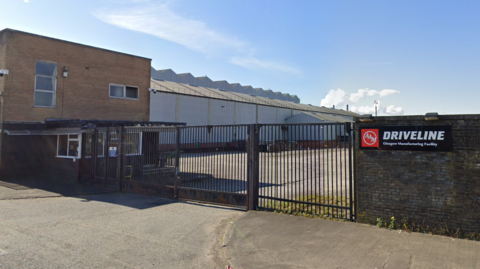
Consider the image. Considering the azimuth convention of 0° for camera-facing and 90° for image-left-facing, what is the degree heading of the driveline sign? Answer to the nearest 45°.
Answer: approximately 0°

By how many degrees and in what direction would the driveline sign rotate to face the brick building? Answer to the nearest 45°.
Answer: approximately 90° to its right

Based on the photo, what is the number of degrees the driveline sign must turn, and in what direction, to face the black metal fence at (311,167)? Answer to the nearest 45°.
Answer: approximately 90° to its right

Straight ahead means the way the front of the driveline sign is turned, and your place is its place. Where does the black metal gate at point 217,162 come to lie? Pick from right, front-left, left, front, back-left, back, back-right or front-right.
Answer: right

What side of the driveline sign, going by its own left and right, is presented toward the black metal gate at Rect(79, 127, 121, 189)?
right

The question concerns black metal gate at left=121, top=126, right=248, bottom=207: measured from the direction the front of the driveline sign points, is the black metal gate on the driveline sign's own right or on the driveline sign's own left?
on the driveline sign's own right
